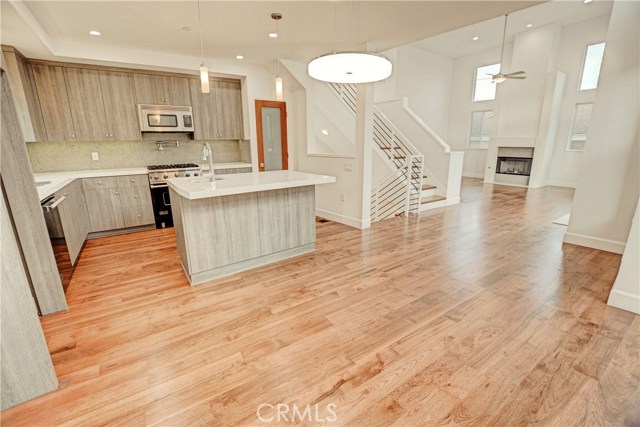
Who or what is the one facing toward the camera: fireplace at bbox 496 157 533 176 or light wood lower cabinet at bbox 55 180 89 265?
the fireplace

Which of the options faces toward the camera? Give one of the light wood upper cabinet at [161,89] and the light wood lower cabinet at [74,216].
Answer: the light wood upper cabinet

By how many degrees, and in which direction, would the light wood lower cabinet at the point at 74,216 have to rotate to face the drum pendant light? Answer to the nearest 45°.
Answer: approximately 45° to its right

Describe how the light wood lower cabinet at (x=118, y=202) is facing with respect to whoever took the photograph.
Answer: facing the viewer

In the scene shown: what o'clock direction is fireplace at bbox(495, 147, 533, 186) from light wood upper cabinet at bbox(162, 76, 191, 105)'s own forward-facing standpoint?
The fireplace is roughly at 9 o'clock from the light wood upper cabinet.

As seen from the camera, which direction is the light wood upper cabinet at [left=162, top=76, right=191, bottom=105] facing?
toward the camera

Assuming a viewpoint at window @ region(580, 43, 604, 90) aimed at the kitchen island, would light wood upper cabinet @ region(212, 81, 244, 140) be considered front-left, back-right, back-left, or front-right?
front-right

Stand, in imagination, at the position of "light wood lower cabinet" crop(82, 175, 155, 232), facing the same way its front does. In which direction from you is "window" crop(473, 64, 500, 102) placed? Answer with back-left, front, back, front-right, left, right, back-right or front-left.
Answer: left

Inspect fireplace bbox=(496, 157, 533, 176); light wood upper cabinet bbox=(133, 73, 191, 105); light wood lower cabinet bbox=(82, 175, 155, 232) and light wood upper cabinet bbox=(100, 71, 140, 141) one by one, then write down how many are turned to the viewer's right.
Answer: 0

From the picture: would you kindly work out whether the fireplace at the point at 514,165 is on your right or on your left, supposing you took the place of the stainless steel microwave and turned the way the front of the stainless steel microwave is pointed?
on your left

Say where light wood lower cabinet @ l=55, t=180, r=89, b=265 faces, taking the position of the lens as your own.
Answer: facing to the right of the viewer

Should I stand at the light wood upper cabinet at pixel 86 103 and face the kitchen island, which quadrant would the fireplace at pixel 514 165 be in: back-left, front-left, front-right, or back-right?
front-left

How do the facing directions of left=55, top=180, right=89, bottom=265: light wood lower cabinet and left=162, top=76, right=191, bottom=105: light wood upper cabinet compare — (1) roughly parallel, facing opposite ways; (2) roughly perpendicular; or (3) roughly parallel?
roughly perpendicular

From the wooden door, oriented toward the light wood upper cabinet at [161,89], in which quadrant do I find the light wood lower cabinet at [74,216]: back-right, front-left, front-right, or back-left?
front-left
